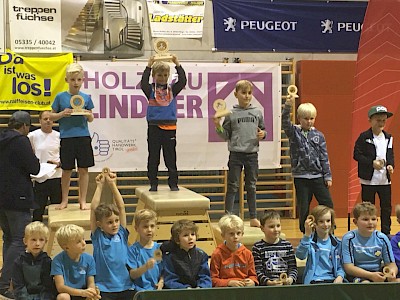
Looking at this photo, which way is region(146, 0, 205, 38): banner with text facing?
toward the camera

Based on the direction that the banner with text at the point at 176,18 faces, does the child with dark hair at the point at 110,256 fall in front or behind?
in front

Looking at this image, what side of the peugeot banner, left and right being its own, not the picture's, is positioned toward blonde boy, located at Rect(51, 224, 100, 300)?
front

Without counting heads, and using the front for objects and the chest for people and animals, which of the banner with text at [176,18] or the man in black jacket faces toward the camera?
the banner with text

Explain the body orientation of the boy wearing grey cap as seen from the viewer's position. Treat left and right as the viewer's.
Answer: facing the viewer and to the right of the viewer

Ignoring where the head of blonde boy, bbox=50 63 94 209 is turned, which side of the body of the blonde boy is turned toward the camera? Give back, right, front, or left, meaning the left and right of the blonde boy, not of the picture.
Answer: front

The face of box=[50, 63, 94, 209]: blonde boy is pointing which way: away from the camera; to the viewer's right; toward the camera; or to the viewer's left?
toward the camera

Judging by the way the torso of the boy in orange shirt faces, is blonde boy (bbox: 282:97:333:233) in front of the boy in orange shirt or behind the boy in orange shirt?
behind

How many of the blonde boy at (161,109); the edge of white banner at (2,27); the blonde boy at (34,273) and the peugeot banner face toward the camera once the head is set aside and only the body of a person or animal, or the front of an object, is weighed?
4

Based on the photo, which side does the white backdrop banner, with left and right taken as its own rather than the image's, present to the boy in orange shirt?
front

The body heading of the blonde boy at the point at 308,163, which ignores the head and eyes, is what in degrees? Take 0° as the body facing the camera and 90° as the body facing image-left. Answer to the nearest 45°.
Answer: approximately 0°

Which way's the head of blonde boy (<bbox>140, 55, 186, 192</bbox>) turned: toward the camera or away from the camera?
toward the camera

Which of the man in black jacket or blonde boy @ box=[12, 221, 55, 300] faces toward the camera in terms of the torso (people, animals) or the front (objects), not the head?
the blonde boy

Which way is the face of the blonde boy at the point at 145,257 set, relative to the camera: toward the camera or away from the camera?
toward the camera

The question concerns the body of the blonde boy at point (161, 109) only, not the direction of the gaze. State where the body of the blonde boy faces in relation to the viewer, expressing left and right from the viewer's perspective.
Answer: facing the viewer

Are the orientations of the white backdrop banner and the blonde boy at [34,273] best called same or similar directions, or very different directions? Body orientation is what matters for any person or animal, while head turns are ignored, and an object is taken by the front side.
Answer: same or similar directions
